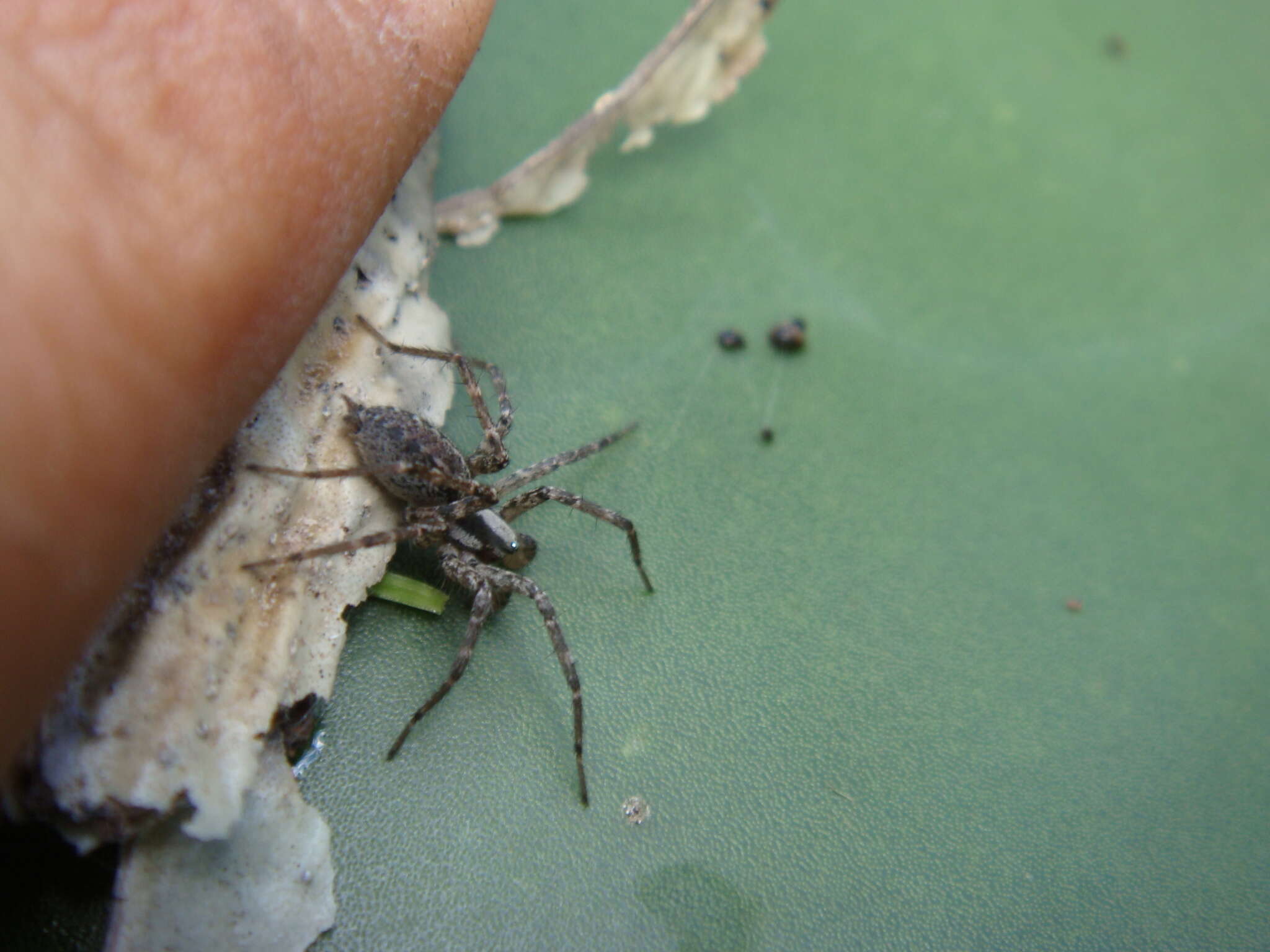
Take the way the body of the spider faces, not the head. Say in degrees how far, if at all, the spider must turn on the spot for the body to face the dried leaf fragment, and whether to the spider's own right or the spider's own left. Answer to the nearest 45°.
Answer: approximately 135° to the spider's own left

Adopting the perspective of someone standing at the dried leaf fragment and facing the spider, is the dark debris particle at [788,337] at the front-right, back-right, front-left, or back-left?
front-left

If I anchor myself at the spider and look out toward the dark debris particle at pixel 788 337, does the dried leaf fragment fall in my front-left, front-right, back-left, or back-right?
front-left

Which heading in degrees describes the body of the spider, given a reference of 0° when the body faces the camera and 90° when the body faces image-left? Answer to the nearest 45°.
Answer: approximately 315°

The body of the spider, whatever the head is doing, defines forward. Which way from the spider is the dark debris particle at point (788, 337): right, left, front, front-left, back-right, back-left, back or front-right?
left

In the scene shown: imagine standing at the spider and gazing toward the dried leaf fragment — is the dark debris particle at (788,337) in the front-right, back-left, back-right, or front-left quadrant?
front-right
